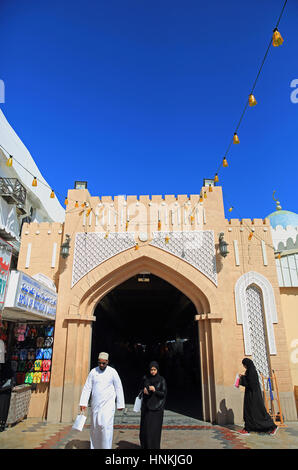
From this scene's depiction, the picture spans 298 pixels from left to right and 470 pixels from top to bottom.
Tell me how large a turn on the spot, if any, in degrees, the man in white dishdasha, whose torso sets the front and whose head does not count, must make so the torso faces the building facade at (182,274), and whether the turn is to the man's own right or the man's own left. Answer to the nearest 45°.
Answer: approximately 135° to the man's own left

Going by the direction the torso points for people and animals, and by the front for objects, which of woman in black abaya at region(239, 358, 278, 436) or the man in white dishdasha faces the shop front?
the woman in black abaya

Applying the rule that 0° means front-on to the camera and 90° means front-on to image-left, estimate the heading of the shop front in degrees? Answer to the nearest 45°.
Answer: approximately 315°

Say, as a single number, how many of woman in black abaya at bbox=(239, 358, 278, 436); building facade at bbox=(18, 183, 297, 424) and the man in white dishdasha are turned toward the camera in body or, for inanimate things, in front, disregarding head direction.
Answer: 2

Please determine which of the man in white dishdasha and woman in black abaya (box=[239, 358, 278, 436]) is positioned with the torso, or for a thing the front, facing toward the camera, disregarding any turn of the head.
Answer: the man in white dishdasha

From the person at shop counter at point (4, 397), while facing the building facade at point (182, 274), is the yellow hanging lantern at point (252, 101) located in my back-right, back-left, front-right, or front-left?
front-right

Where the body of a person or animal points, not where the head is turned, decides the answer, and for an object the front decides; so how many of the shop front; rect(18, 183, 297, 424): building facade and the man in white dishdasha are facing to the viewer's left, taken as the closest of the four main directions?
0

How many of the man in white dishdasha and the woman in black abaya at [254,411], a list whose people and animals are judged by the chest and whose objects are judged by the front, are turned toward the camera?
1

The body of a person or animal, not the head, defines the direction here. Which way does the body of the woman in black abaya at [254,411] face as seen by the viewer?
to the viewer's left

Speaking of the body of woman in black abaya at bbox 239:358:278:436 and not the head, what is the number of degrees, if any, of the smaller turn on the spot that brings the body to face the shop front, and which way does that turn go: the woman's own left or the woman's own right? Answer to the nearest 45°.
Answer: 0° — they already face it

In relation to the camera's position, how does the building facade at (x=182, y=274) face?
facing the viewer

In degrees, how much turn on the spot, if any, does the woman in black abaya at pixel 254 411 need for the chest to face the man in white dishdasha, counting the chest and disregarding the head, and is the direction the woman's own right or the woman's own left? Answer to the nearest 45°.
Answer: approximately 45° to the woman's own left

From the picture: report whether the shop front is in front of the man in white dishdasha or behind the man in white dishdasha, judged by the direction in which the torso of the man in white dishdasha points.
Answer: behind

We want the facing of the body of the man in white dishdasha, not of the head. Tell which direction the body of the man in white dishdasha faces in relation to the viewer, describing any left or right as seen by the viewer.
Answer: facing the viewer
